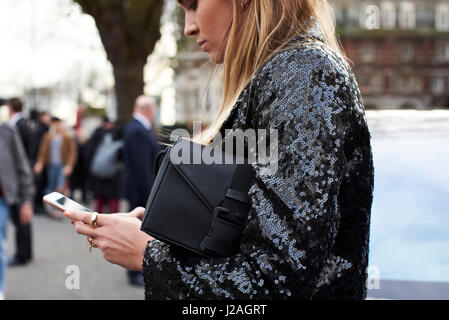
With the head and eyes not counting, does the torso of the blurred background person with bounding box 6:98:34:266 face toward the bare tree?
no

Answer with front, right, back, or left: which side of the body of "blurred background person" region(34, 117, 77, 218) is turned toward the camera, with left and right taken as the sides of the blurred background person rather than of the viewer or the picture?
front

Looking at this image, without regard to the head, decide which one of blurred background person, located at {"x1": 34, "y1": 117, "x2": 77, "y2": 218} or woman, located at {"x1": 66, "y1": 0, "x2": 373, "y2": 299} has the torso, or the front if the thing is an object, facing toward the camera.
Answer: the blurred background person

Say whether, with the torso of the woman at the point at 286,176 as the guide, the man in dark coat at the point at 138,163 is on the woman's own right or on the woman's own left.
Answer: on the woman's own right

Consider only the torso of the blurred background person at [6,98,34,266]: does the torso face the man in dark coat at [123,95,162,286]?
no

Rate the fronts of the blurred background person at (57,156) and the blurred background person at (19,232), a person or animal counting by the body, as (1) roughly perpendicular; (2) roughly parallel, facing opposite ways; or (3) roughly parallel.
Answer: roughly perpendicular

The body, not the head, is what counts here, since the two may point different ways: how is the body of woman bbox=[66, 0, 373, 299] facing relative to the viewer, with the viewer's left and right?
facing to the left of the viewer

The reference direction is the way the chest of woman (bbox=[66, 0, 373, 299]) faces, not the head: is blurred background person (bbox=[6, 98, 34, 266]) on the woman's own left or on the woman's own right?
on the woman's own right

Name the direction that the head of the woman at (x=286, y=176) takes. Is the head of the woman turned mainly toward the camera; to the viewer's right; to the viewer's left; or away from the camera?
to the viewer's left
